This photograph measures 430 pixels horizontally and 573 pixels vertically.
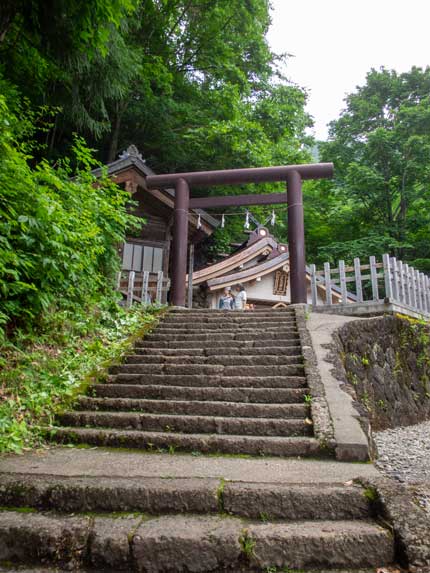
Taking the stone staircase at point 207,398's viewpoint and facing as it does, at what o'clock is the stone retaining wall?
The stone retaining wall is roughly at 8 o'clock from the stone staircase.

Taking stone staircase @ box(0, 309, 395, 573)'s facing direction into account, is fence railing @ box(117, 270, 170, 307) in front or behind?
behind

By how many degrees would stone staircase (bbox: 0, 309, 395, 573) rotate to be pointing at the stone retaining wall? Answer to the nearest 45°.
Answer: approximately 135° to its left

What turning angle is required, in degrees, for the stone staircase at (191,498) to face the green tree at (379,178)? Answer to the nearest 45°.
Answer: approximately 135° to its left

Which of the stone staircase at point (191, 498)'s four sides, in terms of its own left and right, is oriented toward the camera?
front

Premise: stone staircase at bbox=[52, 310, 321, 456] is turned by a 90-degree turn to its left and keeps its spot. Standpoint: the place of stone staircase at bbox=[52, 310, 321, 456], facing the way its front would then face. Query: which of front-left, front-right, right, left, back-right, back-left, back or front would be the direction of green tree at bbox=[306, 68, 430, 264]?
front-left

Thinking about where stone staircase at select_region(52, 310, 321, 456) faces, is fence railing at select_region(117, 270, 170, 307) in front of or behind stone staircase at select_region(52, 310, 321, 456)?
behind

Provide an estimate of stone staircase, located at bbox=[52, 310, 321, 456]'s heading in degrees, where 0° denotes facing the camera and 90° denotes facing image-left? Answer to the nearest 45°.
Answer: approximately 0°
